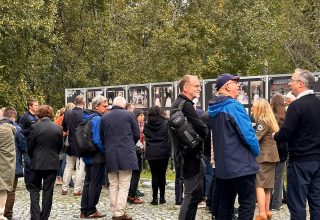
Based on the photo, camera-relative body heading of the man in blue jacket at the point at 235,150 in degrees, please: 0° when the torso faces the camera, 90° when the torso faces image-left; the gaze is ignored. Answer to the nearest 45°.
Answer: approximately 225°

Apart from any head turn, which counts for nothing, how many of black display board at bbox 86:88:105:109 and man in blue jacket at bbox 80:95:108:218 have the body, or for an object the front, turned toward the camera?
1

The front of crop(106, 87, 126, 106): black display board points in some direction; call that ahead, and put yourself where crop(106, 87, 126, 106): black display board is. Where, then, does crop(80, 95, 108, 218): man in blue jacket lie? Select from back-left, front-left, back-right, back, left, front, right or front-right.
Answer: front

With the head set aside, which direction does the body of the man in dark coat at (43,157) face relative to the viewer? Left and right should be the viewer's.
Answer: facing away from the viewer

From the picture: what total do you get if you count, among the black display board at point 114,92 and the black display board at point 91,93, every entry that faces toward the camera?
2

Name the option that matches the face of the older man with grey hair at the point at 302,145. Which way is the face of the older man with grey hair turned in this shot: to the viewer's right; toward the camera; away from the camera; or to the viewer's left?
to the viewer's left

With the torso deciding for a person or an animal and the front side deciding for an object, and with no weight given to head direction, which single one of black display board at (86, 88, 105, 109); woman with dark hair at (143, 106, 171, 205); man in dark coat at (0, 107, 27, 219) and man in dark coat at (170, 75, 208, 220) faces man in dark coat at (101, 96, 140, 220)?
the black display board

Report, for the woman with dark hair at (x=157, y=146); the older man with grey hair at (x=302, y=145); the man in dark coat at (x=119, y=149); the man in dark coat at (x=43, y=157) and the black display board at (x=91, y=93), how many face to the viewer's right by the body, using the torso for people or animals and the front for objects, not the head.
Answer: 0

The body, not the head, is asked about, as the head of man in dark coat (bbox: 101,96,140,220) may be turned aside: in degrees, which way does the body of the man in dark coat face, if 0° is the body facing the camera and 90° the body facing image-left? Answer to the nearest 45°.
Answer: approximately 180°

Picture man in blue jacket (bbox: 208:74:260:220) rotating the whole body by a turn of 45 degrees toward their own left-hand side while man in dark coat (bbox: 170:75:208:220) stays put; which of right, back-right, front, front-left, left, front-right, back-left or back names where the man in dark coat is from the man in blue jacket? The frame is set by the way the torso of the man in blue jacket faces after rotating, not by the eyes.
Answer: front-left

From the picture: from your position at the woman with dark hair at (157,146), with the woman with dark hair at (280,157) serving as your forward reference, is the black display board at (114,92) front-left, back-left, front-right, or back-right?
back-left

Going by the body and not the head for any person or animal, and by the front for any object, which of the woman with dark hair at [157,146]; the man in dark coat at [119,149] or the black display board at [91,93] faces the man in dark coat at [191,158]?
the black display board

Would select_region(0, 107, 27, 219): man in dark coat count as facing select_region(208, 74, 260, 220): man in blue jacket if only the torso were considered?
no

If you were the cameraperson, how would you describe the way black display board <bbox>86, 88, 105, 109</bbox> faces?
facing the viewer
